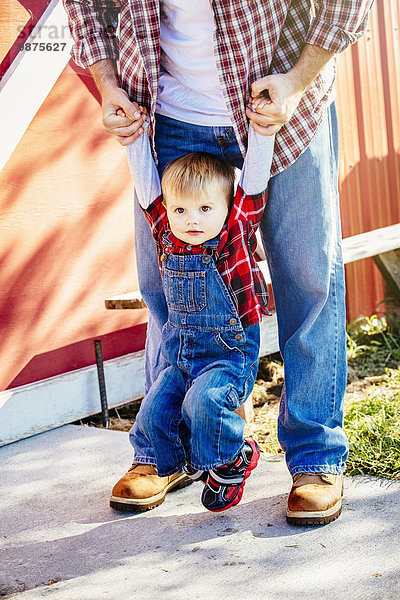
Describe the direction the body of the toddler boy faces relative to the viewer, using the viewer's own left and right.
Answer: facing the viewer and to the left of the viewer

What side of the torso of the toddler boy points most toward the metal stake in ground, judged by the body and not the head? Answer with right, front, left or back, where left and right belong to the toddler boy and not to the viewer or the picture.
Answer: right
